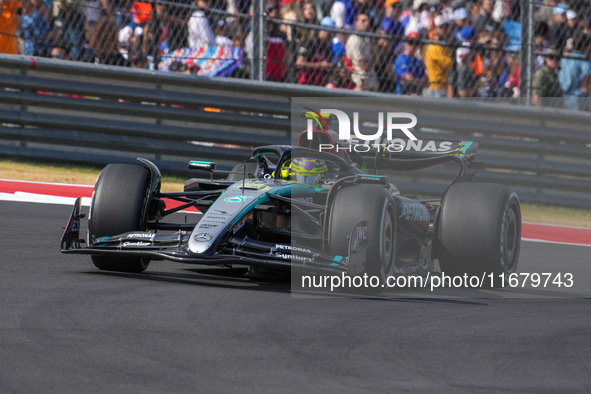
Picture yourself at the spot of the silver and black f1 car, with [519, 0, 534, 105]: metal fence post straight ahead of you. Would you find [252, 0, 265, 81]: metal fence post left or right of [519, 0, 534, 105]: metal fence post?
left

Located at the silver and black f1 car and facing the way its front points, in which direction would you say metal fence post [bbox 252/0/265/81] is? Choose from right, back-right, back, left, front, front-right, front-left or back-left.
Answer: back-right

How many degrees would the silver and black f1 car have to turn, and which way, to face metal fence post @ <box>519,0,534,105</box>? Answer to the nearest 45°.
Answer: approximately 180°

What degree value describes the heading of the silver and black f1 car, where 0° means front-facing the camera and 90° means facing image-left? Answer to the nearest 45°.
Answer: approximately 45°

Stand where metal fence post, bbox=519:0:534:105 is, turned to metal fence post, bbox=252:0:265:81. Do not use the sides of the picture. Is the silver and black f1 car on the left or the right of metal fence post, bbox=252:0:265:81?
left
